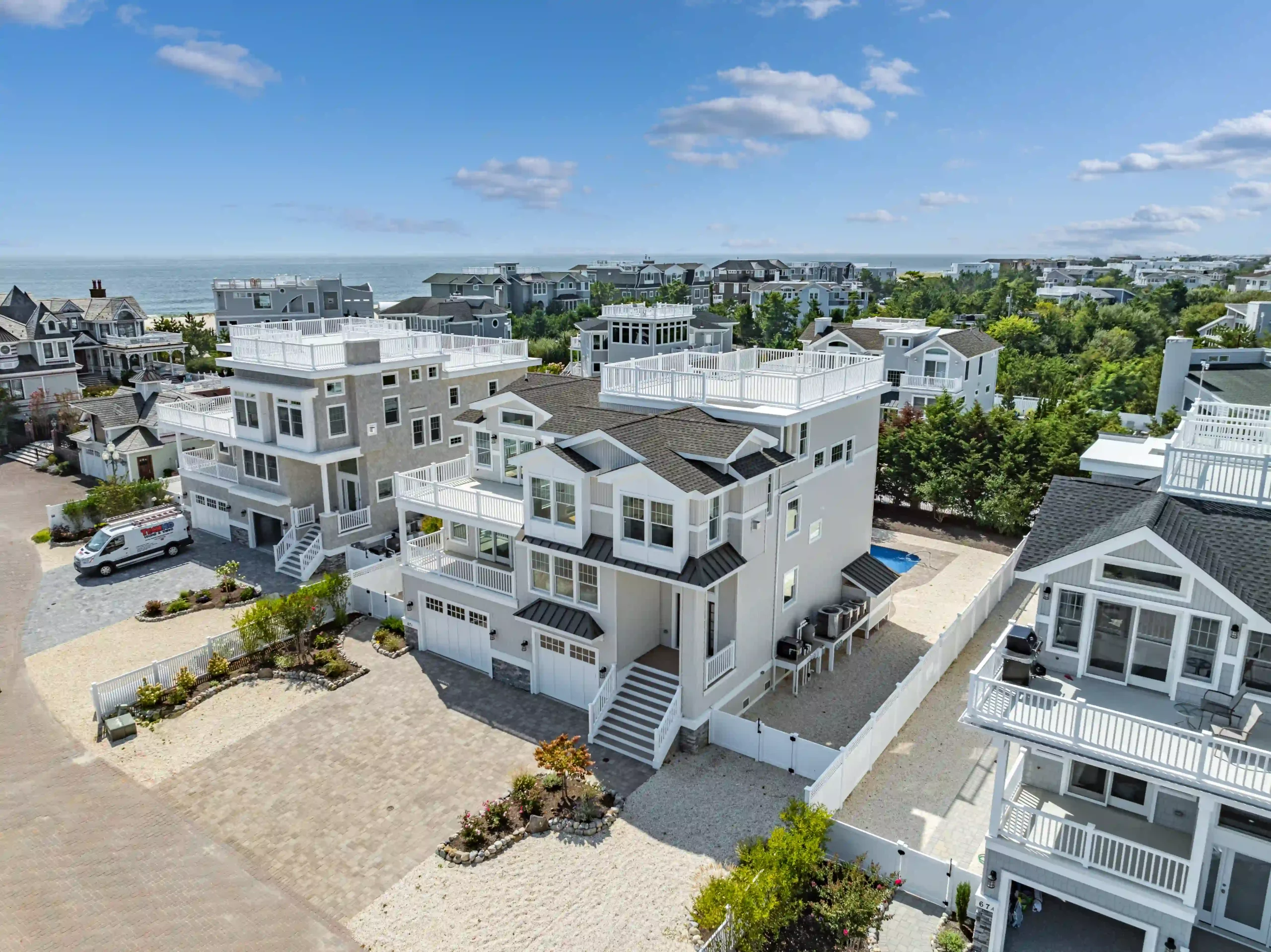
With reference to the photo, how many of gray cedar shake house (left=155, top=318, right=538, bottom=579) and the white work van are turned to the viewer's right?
0

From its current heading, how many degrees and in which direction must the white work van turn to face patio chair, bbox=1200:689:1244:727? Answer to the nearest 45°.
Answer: approximately 90° to its left

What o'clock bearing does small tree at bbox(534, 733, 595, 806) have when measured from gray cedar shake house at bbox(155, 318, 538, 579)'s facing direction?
The small tree is roughly at 10 o'clock from the gray cedar shake house.

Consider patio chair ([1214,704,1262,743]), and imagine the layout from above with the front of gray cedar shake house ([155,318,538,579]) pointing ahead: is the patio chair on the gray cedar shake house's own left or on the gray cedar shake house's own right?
on the gray cedar shake house's own left

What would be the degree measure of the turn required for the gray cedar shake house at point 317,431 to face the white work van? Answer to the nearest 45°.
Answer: approximately 45° to its right

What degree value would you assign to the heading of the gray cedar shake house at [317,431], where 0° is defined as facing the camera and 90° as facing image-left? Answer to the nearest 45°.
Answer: approximately 45°

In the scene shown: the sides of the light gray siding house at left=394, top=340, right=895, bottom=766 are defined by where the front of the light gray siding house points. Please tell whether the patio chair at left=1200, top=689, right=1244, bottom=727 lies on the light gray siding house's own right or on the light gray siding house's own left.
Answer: on the light gray siding house's own left

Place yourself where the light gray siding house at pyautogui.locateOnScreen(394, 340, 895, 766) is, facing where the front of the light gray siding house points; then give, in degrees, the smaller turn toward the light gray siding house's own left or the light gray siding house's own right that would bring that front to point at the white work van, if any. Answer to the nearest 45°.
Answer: approximately 90° to the light gray siding house's own right
